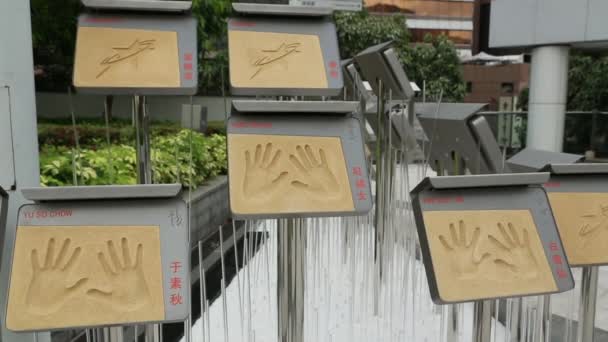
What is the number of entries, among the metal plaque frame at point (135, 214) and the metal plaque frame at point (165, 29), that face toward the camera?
2

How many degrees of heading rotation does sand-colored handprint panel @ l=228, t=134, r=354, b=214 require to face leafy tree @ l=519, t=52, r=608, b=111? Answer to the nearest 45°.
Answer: approximately 135° to its left

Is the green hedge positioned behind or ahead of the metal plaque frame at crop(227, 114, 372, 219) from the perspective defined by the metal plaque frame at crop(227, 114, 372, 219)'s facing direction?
behind

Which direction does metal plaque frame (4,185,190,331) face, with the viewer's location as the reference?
facing the viewer

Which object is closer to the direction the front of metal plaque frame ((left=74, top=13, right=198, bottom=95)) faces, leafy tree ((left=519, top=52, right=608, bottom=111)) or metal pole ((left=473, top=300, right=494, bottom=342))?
the metal pole

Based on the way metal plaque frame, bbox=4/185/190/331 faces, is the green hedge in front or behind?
behind

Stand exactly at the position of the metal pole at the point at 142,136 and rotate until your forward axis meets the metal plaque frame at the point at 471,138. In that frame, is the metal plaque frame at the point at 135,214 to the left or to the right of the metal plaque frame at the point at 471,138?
right

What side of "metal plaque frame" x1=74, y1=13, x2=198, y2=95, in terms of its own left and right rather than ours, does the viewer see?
front

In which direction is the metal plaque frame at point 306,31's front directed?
toward the camera

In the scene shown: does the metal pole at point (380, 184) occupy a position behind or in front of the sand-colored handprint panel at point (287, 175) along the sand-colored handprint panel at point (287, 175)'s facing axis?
behind

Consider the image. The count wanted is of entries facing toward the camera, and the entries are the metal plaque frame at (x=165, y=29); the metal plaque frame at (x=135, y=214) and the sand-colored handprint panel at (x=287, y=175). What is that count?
3
